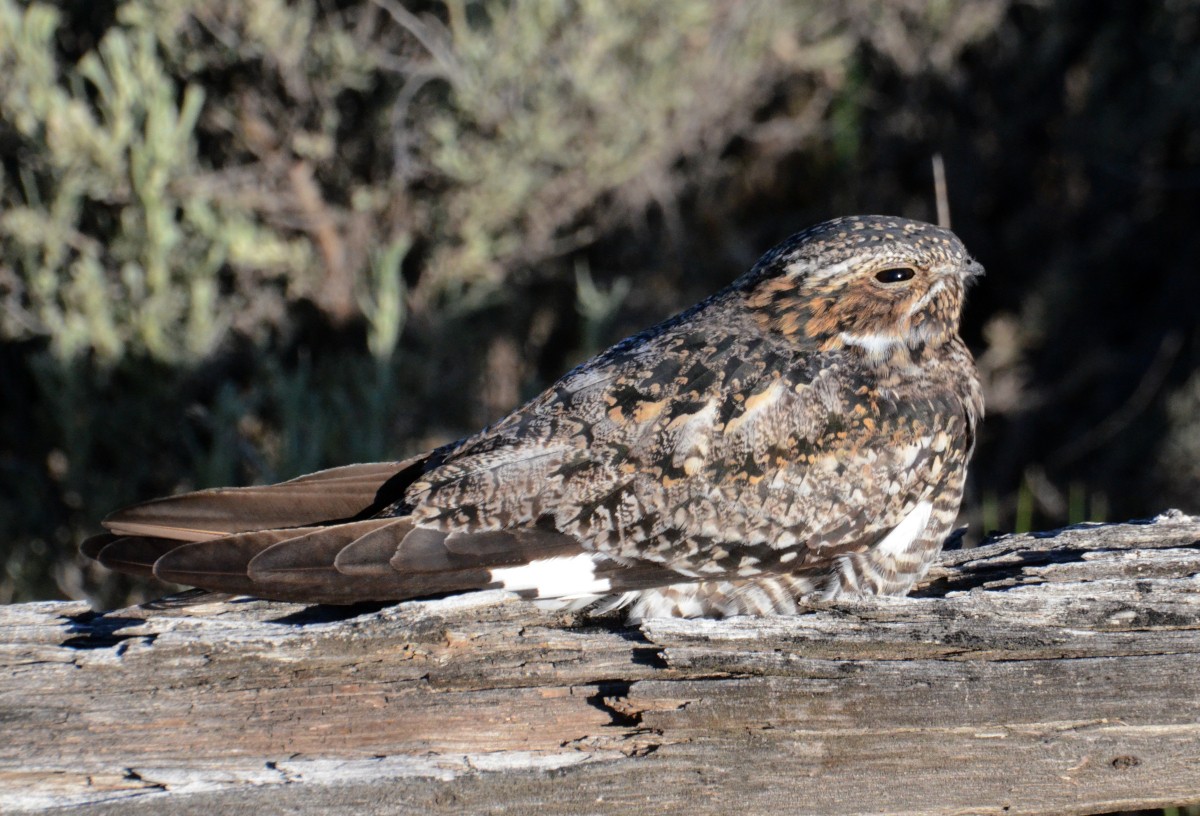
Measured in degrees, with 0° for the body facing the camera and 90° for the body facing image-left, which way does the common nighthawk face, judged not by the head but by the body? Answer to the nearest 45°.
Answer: approximately 270°
